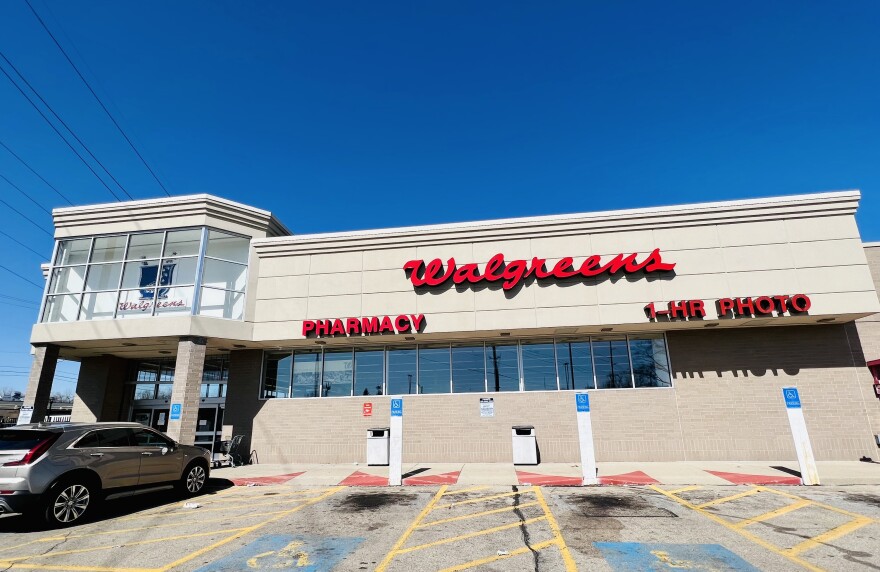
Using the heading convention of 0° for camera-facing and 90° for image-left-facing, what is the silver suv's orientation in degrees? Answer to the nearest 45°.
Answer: approximately 225°

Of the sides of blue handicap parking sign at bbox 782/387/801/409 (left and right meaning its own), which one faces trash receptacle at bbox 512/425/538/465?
right

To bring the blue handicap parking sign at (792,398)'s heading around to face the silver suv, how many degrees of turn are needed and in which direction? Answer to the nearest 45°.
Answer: approximately 45° to its right

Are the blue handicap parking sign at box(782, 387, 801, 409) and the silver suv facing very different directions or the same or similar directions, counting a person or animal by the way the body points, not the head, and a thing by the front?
very different directions

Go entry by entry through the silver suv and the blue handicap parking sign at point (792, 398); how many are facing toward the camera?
1

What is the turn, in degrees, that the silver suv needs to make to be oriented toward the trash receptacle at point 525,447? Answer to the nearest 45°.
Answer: approximately 45° to its right
